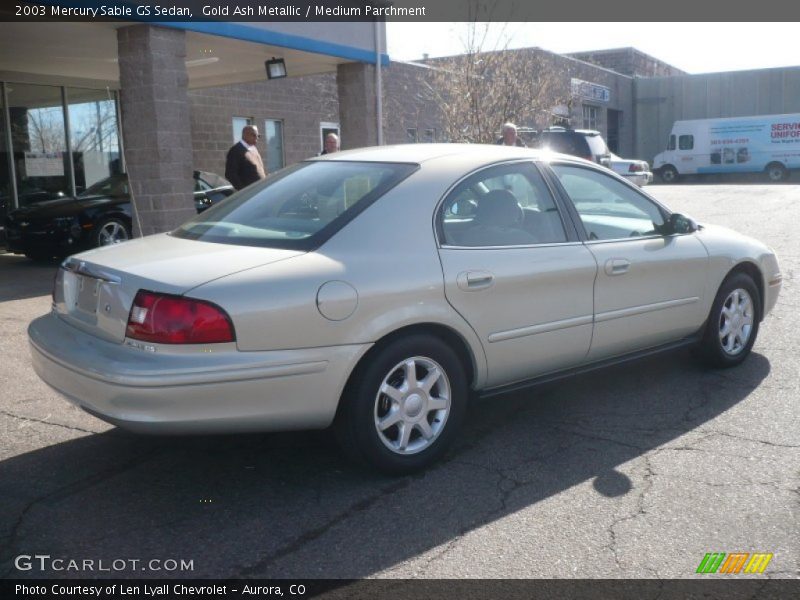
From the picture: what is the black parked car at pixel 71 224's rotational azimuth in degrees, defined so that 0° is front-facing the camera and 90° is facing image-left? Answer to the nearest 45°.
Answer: approximately 45°

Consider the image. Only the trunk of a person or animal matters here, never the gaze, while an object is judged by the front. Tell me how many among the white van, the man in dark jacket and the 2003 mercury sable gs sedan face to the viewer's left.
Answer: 1

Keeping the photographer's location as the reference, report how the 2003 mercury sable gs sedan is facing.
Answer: facing away from the viewer and to the right of the viewer

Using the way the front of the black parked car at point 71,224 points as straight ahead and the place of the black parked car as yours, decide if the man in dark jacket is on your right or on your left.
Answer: on your left

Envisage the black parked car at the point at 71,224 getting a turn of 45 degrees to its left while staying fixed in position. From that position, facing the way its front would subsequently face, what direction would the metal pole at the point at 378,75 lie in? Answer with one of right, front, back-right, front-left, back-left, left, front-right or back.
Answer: left

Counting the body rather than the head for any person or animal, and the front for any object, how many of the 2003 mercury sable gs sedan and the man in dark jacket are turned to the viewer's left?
0

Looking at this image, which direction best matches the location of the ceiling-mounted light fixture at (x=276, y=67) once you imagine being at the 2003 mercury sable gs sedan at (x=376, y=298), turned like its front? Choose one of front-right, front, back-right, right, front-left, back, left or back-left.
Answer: front-left

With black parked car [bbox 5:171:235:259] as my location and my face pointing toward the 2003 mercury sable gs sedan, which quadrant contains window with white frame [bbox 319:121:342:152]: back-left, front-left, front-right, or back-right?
back-left

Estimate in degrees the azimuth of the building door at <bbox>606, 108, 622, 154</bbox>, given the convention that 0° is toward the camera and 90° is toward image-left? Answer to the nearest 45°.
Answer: approximately 45°

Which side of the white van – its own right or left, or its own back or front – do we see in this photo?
left

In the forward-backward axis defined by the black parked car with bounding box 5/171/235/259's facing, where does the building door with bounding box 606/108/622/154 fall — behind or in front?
behind

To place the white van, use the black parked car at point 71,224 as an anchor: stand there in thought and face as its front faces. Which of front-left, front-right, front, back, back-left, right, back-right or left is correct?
back

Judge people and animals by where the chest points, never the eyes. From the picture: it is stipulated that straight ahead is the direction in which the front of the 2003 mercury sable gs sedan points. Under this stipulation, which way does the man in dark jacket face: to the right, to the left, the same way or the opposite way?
to the right
